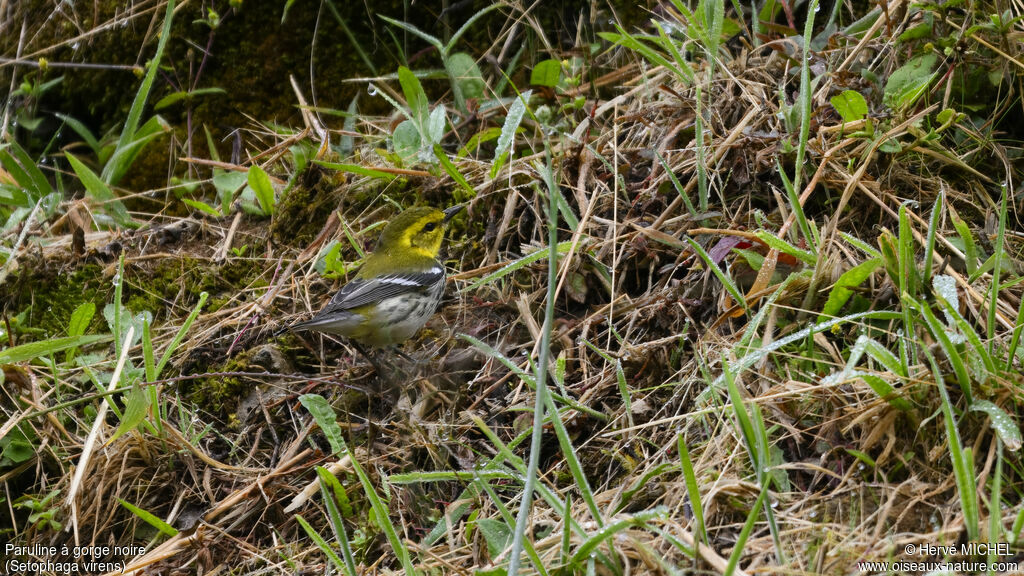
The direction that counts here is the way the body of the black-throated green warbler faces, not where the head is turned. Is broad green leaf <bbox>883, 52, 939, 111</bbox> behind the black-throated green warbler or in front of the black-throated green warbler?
in front

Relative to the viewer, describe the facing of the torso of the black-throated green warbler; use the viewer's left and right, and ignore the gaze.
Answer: facing to the right of the viewer

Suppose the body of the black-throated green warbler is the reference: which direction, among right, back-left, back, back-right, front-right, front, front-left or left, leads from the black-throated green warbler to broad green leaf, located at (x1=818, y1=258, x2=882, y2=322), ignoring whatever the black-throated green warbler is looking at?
front-right
